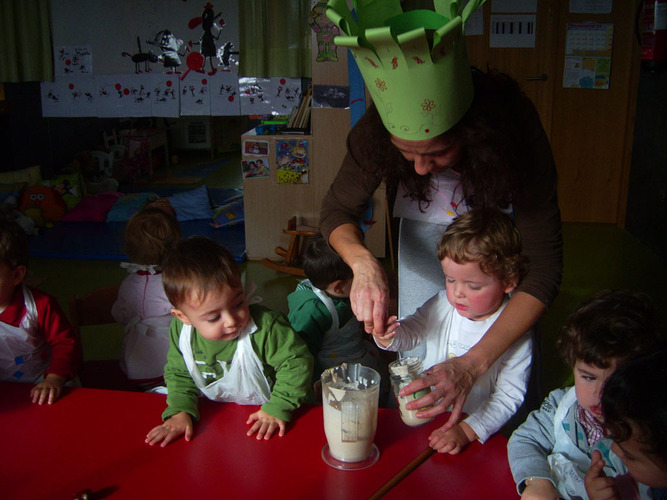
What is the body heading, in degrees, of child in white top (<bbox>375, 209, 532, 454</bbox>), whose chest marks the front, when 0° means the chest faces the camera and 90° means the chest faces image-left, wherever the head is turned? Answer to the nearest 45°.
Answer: approximately 45°

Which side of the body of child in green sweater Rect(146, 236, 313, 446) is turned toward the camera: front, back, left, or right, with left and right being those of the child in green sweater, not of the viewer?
front

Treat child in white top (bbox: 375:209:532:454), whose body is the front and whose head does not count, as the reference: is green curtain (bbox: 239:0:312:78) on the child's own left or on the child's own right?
on the child's own right

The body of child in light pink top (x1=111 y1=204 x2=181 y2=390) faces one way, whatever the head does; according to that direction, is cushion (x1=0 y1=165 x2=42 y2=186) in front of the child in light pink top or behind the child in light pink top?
in front

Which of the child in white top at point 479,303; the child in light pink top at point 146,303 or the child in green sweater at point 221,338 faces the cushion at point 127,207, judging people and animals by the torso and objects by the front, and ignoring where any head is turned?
the child in light pink top at point 146,303

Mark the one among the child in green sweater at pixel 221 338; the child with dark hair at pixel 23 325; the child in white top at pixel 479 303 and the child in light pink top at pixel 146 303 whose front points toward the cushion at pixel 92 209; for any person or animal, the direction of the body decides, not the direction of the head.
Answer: the child in light pink top at pixel 146 303

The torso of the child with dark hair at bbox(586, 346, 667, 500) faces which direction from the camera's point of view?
to the viewer's left

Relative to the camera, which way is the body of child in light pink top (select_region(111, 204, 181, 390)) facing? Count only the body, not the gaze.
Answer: away from the camera

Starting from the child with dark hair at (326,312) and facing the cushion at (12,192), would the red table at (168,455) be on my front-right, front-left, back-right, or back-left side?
back-left

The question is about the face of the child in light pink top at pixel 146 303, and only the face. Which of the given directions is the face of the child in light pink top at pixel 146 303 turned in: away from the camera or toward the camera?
away from the camera

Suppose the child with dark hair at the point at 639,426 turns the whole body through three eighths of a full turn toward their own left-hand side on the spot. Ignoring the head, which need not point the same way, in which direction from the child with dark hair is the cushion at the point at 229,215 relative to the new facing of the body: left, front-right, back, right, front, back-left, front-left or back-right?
back

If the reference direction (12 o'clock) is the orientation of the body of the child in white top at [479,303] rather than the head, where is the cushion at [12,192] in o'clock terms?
The cushion is roughly at 3 o'clock from the child in white top.
